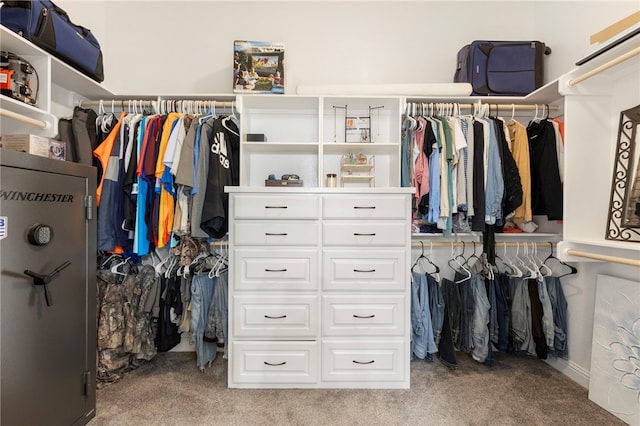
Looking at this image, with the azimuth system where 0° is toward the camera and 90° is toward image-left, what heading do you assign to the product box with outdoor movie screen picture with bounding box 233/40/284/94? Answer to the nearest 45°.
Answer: approximately 0°

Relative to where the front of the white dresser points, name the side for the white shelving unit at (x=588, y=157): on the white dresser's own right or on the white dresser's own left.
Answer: on the white dresser's own left

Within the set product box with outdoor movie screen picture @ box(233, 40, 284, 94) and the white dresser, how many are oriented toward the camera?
2

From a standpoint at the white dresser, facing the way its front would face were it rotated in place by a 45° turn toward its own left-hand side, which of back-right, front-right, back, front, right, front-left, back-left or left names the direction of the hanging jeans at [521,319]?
front-left

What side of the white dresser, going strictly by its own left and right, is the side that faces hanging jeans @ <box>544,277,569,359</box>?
left

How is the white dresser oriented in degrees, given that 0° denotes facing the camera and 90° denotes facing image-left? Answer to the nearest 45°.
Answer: approximately 0°

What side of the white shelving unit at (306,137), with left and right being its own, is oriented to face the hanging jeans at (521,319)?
left

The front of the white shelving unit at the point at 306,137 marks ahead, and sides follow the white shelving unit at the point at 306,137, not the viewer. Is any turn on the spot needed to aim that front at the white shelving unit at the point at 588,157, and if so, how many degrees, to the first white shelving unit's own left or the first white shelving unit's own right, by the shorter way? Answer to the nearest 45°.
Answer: approximately 45° to the first white shelving unit's own left

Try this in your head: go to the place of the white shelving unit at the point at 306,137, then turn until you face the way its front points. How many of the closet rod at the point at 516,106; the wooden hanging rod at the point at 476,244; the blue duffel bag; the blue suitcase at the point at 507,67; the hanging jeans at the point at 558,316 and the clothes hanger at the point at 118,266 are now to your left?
4

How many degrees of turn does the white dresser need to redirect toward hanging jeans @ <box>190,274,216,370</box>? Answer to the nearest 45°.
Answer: approximately 90° to its right
